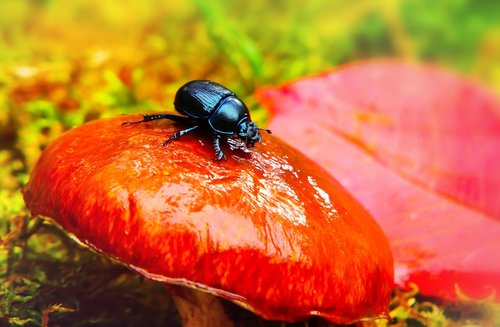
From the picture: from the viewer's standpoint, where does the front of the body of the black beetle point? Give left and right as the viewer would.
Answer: facing the viewer and to the right of the viewer

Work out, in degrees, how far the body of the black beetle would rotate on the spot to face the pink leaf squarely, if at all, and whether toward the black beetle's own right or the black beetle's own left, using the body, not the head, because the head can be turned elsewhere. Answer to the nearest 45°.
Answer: approximately 90° to the black beetle's own left
